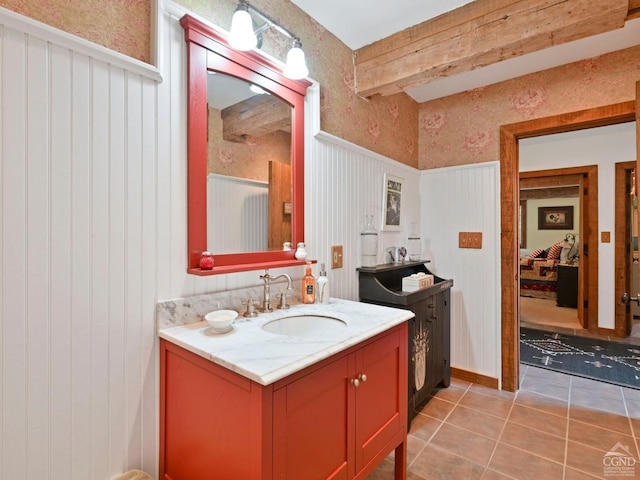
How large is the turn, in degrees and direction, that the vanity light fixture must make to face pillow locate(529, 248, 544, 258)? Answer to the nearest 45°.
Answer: approximately 90° to its left

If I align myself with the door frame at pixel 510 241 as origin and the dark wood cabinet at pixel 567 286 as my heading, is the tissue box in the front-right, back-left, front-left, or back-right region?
back-left

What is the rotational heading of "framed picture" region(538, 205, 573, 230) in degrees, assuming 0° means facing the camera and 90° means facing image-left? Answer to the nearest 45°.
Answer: approximately 0°

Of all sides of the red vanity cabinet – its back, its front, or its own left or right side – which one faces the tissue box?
left
